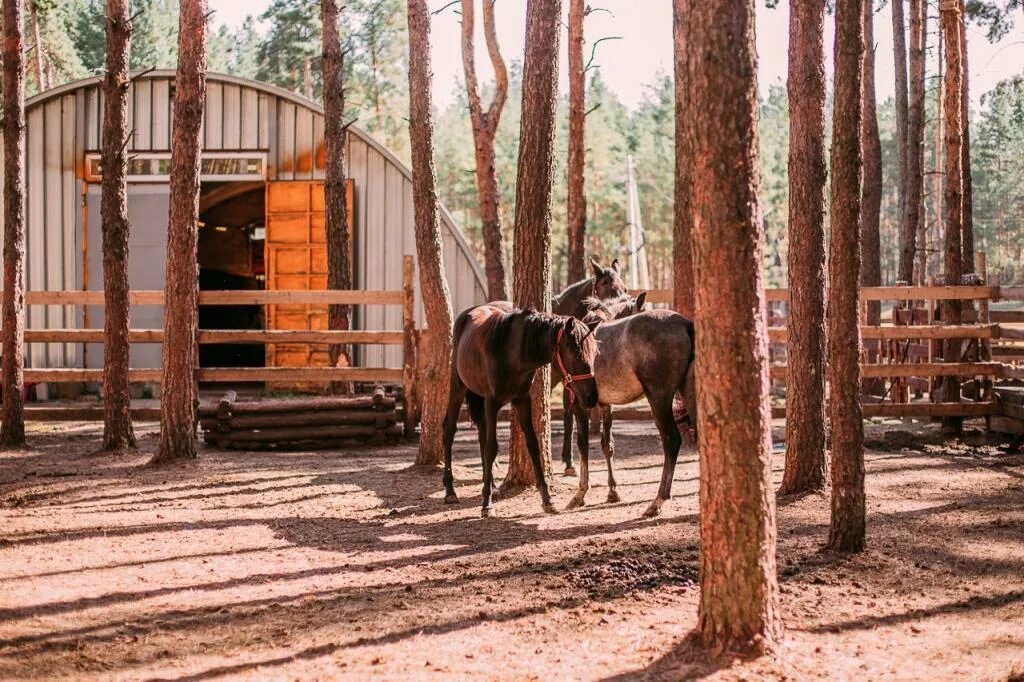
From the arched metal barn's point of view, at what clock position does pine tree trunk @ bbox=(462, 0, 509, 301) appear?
The pine tree trunk is roughly at 10 o'clock from the arched metal barn.

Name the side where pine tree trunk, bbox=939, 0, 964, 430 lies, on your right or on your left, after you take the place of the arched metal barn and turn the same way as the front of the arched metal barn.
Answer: on your left

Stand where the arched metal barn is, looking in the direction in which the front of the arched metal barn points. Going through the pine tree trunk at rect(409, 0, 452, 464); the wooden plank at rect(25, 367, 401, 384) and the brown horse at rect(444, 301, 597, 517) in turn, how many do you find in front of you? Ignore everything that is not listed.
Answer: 3

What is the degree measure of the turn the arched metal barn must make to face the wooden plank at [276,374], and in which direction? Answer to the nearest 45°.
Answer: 0° — it already faces it

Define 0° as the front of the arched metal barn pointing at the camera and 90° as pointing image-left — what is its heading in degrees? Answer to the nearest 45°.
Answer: approximately 0°
